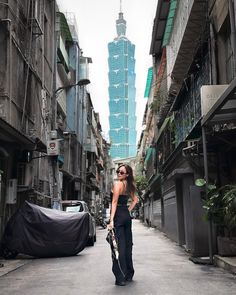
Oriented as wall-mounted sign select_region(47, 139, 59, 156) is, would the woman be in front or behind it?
in front

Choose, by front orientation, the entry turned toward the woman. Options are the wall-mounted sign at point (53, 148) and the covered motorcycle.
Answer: the wall-mounted sign

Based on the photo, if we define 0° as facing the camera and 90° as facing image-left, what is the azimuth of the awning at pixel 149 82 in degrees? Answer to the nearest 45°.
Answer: approximately 90°

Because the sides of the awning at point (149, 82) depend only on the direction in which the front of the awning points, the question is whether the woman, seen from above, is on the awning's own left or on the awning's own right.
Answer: on the awning's own left

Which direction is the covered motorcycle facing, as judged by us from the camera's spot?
facing to the left of the viewer

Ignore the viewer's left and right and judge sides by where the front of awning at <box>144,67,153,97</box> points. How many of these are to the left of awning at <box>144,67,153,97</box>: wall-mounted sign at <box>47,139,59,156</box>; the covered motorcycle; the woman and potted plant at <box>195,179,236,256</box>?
4
